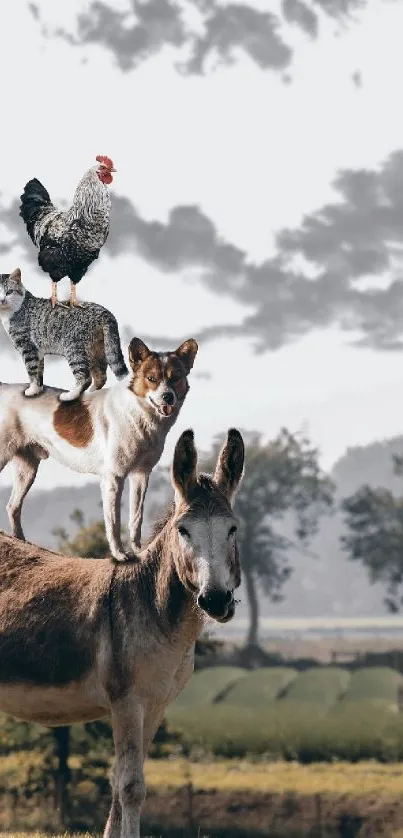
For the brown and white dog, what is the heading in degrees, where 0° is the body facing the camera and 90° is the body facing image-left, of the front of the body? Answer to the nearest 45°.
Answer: approximately 315°

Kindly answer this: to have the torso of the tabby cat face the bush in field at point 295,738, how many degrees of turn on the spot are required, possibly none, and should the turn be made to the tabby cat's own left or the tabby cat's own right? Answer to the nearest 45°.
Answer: approximately 90° to the tabby cat's own right

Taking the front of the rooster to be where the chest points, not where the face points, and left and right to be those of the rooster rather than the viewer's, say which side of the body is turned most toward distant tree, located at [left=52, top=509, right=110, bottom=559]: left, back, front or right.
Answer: left

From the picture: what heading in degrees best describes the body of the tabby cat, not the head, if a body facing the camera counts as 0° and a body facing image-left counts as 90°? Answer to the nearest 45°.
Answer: approximately 90°

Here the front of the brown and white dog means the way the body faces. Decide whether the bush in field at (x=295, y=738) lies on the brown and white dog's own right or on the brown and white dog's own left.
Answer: on the brown and white dog's own left

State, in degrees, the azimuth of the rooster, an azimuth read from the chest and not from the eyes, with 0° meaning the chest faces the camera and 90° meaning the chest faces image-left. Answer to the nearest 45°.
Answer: approximately 270°

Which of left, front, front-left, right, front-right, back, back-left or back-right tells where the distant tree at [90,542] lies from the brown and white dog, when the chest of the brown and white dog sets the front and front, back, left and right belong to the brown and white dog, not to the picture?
back-left
